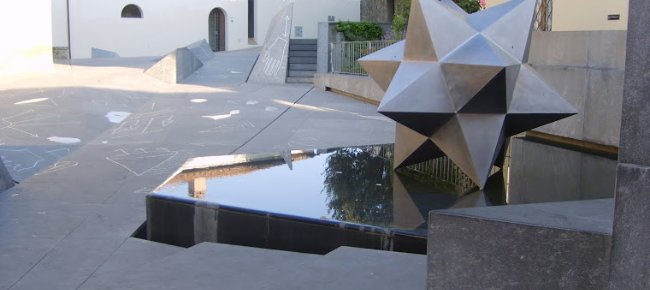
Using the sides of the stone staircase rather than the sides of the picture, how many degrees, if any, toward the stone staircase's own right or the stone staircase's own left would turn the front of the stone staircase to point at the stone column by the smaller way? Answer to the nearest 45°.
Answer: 0° — it already faces it

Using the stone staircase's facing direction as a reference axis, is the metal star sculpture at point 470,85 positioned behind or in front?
in front

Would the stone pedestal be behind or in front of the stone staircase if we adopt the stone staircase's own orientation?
in front

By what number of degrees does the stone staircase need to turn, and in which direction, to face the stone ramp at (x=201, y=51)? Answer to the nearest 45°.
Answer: approximately 135° to its right

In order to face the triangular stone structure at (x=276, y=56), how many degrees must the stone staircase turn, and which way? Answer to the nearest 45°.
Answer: approximately 45° to its right

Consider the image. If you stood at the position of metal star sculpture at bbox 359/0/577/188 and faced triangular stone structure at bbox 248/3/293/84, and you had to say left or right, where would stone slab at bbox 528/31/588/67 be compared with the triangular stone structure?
right

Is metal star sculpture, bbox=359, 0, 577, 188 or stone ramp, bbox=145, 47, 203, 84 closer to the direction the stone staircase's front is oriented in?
the metal star sculpture

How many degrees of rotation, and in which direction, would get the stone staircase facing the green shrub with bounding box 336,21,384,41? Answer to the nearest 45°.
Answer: approximately 90° to its left

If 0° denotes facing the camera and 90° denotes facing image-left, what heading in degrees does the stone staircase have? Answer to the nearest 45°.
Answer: approximately 0°
